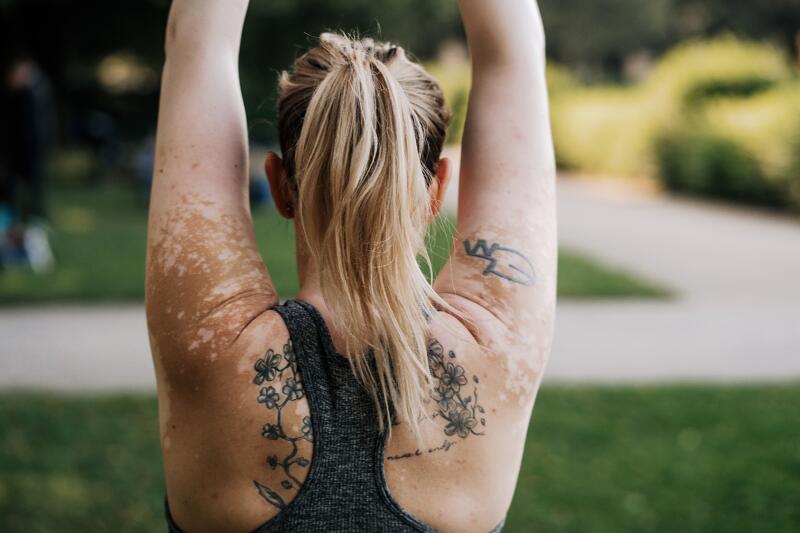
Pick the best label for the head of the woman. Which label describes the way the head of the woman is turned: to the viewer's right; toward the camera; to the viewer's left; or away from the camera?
away from the camera

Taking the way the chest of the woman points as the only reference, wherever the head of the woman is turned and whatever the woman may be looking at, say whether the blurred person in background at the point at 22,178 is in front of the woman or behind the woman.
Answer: in front

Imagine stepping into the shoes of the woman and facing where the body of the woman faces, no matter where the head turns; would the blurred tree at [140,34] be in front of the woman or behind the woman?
in front

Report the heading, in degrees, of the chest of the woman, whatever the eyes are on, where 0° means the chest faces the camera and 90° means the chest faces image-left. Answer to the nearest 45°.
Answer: approximately 180°
